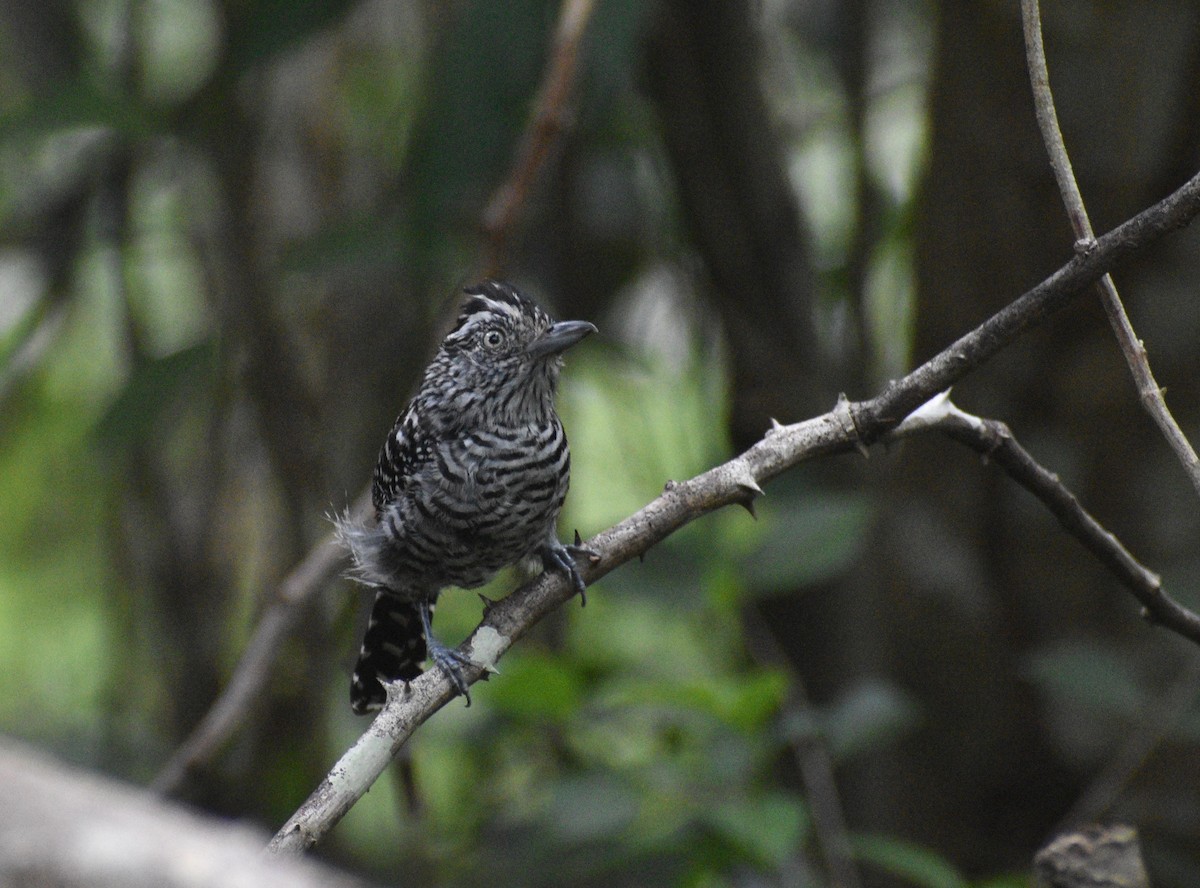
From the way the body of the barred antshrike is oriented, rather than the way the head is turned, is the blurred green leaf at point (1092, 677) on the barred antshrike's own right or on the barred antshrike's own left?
on the barred antshrike's own left

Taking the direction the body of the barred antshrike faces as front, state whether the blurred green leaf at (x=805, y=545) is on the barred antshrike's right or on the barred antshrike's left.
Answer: on the barred antshrike's left

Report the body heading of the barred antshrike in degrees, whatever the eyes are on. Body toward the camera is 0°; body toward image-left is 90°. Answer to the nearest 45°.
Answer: approximately 315°

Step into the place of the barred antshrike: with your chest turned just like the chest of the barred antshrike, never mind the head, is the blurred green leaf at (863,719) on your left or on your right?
on your left

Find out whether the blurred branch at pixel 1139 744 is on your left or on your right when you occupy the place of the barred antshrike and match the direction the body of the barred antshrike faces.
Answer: on your left
